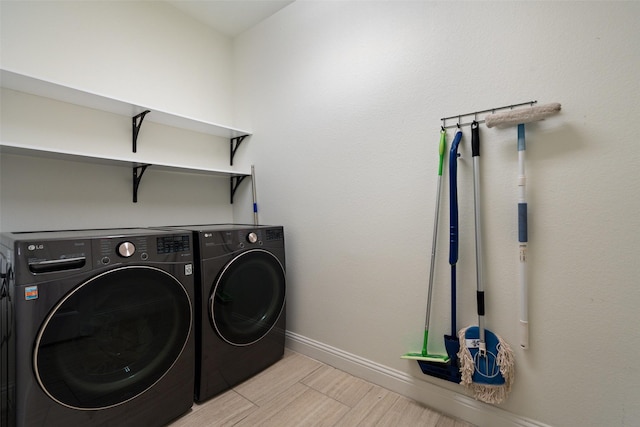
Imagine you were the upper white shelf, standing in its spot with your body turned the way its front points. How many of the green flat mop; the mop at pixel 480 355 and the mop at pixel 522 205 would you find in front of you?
3

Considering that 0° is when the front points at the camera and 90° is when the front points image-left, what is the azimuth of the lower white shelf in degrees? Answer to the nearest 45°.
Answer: approximately 315°

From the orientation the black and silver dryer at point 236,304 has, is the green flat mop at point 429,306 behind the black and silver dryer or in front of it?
in front

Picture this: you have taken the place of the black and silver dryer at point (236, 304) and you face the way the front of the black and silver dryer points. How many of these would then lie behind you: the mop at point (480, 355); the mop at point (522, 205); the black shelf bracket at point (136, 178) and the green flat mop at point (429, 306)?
1
